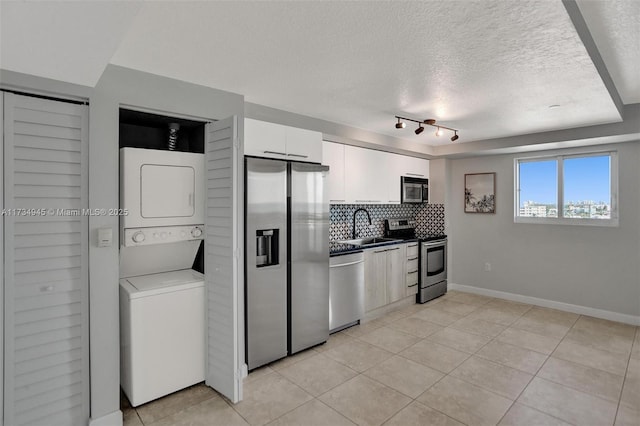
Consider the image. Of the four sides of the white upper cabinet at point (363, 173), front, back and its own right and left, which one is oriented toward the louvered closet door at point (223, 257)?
right

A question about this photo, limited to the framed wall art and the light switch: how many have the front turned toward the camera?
2

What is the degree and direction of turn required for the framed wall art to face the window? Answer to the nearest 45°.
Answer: approximately 90° to its left

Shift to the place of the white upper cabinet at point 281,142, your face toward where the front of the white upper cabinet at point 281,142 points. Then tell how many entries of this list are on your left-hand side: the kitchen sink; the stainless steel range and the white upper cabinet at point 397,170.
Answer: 3

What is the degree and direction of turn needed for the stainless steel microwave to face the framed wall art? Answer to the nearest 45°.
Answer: approximately 90° to its left
